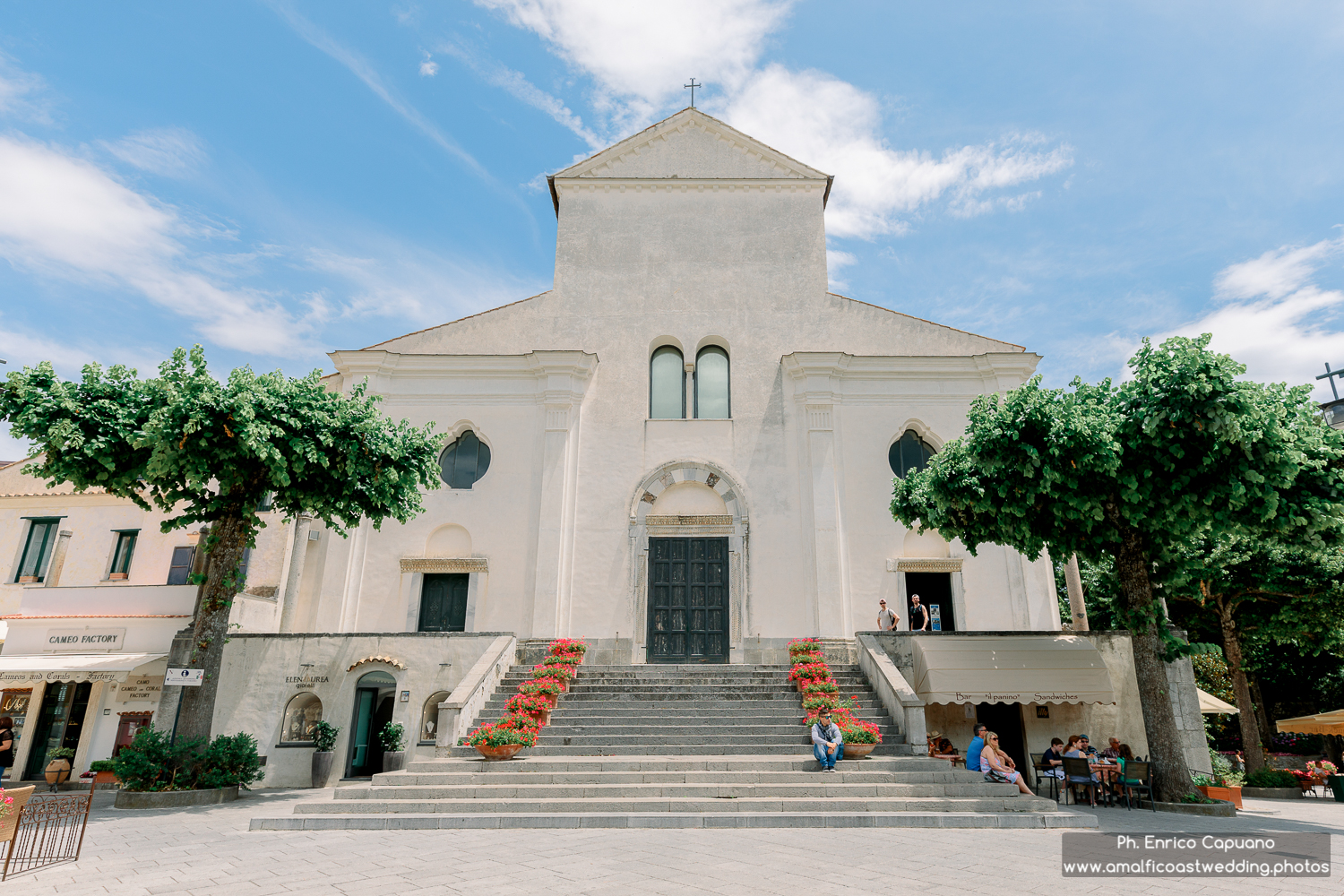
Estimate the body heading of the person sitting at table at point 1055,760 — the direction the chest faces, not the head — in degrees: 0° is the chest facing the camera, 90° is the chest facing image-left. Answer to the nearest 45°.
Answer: approximately 270°

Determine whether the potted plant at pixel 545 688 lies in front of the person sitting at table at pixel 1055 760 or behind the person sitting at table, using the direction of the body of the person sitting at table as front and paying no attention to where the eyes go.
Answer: behind

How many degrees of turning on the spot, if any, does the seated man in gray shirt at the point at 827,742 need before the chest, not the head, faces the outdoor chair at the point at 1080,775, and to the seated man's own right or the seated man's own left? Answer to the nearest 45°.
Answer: approximately 135° to the seated man's own left

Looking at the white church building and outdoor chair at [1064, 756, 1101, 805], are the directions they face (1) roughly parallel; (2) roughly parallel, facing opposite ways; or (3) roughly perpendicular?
roughly perpendicular

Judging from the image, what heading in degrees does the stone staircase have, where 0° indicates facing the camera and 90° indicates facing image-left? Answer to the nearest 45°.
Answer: approximately 0°

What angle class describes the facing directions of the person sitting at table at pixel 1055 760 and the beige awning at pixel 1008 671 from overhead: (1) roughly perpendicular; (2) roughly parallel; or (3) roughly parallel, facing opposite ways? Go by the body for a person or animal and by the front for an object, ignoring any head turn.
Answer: roughly perpendicular
